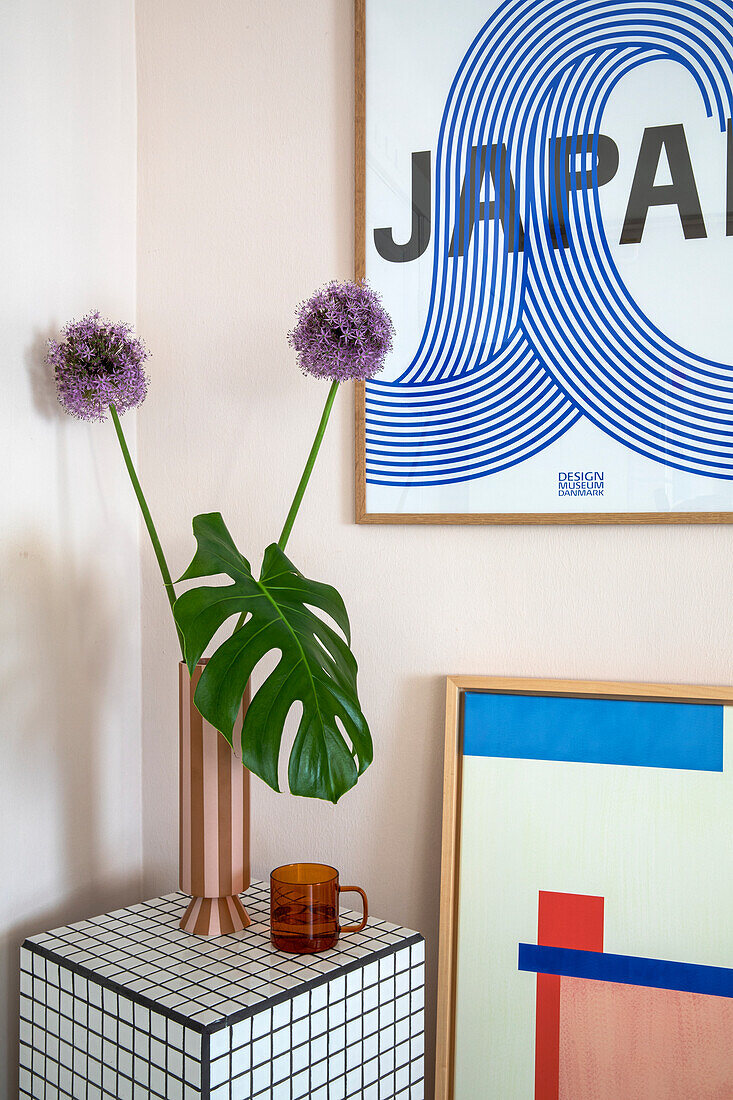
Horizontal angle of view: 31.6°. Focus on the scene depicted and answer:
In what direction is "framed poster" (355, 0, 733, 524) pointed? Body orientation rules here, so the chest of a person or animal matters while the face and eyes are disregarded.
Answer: toward the camera

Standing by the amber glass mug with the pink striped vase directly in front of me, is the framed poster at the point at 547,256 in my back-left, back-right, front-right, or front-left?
back-right
